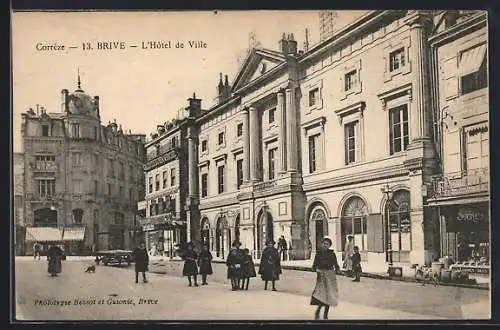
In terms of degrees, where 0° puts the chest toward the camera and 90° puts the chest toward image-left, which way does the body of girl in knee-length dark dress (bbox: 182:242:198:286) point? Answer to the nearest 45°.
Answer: approximately 0°

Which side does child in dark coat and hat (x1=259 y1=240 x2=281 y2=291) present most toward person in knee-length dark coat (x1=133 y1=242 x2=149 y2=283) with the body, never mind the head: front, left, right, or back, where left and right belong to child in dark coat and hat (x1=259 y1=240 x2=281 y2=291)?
right

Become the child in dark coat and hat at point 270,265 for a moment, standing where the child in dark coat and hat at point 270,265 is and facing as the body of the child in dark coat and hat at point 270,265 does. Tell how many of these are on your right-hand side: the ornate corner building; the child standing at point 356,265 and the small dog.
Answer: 2

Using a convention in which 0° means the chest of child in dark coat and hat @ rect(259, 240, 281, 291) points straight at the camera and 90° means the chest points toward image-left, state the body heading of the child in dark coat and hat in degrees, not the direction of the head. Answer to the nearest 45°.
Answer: approximately 0°
